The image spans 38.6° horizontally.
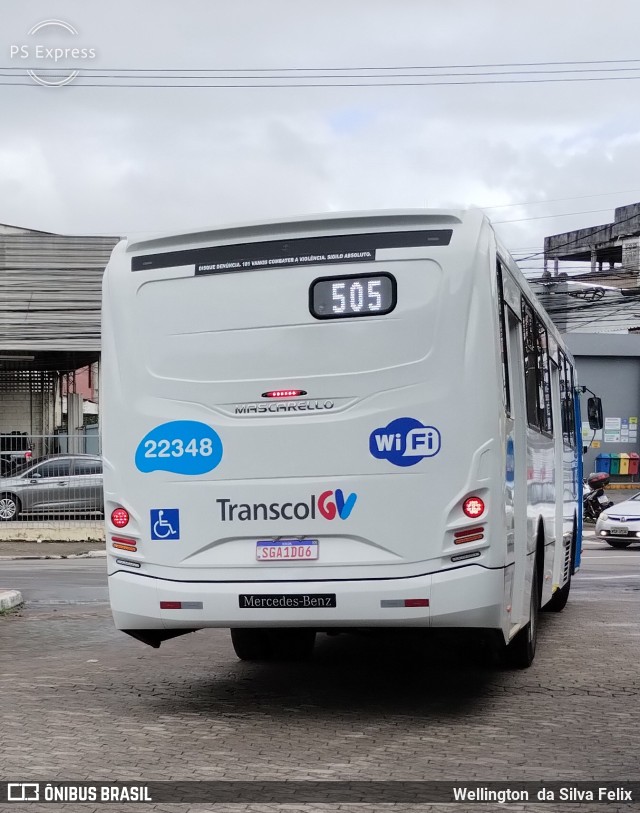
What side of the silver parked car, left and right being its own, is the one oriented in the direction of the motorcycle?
back

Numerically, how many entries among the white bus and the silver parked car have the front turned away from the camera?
1

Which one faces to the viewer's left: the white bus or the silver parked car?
the silver parked car

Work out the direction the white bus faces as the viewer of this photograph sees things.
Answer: facing away from the viewer

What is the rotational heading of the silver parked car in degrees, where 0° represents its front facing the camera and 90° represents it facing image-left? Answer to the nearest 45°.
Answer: approximately 90°

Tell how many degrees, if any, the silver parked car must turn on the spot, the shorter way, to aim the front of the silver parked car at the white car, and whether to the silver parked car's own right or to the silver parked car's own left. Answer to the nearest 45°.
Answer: approximately 180°
